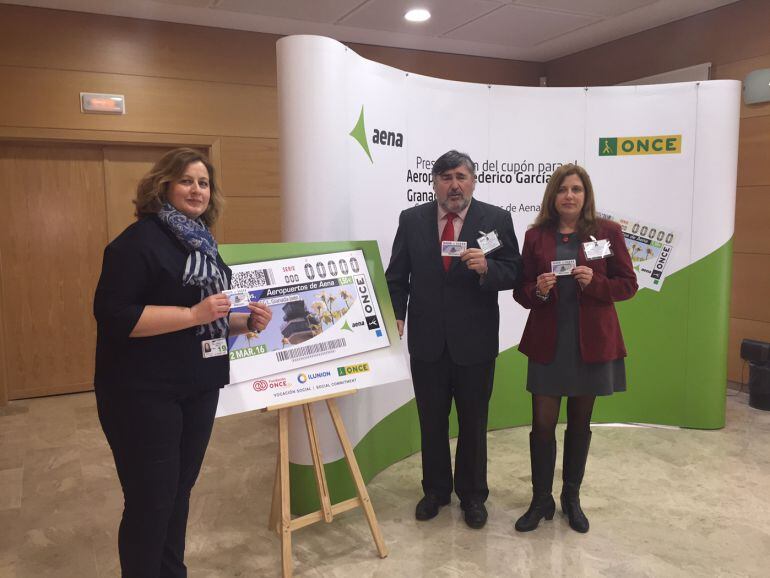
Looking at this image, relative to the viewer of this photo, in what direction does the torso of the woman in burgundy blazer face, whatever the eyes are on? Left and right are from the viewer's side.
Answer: facing the viewer

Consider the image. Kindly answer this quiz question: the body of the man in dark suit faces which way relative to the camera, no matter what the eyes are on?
toward the camera

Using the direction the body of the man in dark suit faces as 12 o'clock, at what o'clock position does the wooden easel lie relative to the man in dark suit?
The wooden easel is roughly at 2 o'clock from the man in dark suit.

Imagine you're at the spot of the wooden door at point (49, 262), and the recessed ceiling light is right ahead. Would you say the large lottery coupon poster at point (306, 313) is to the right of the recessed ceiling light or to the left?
right

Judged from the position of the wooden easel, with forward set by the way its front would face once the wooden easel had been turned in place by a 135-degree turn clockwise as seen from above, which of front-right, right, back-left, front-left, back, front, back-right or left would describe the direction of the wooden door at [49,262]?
front-right

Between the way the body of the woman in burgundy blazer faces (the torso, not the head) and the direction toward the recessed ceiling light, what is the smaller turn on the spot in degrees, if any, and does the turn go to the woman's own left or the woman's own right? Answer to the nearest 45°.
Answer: approximately 135° to the woman's own right

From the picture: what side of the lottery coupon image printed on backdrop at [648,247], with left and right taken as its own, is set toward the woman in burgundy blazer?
front

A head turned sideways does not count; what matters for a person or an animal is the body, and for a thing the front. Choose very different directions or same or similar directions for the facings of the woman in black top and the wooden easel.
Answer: same or similar directions

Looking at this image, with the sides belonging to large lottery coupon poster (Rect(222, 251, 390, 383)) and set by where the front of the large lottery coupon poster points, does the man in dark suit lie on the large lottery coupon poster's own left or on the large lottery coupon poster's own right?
on the large lottery coupon poster's own left

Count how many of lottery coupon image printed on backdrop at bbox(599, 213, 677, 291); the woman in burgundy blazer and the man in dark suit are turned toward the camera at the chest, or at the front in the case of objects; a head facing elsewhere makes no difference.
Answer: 3

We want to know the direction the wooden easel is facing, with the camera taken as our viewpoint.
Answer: facing the viewer and to the right of the viewer

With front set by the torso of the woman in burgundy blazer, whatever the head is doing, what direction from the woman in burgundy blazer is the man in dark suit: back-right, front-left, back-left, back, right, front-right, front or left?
right

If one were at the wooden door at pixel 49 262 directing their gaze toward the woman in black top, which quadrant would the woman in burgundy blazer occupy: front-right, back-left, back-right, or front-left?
front-left

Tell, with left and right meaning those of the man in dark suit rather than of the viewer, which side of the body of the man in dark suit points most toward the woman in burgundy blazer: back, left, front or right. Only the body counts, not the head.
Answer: left
